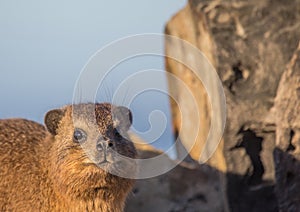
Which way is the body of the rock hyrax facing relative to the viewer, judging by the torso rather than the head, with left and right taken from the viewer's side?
facing the viewer and to the right of the viewer

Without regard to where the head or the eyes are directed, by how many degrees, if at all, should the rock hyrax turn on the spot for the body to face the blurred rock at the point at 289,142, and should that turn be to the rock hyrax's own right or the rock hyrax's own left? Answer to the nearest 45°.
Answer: approximately 45° to the rock hyrax's own left

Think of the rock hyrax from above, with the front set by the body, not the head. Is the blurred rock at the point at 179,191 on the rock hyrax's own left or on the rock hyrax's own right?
on the rock hyrax's own left

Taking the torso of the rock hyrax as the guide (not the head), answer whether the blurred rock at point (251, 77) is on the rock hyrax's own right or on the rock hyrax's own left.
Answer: on the rock hyrax's own left
